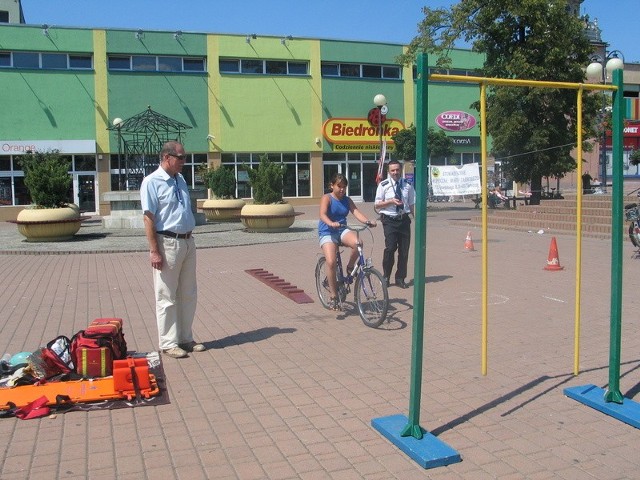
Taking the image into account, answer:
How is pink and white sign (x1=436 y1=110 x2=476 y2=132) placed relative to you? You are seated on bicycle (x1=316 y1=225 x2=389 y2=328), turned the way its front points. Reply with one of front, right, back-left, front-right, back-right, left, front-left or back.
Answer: back-left

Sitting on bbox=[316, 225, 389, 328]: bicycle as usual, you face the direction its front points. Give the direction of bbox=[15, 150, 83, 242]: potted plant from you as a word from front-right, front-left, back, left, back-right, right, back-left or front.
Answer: back

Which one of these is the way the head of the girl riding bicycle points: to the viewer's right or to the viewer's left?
to the viewer's right

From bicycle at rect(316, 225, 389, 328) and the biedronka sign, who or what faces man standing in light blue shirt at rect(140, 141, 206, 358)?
the biedronka sign

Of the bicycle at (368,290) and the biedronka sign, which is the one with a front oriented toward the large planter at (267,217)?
the biedronka sign

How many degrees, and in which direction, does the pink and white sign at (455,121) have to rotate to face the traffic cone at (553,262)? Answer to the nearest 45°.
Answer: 0° — it already faces it

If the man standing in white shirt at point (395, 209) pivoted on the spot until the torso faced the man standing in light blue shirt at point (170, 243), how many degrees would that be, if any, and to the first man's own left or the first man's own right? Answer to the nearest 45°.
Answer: approximately 45° to the first man's own right

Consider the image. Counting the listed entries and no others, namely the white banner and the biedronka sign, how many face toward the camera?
2
